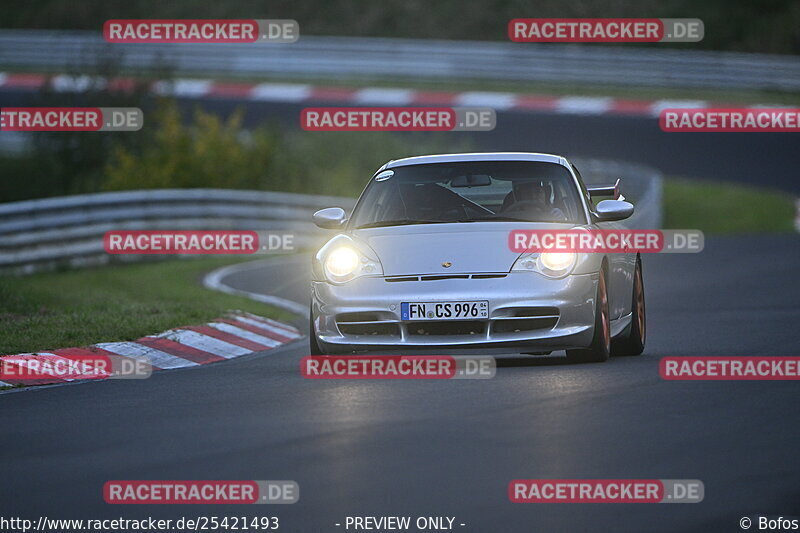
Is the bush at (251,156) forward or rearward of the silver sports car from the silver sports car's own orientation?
rearward

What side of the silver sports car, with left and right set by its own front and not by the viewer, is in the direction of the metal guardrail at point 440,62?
back

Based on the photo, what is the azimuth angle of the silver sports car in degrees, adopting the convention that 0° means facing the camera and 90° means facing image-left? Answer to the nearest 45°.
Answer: approximately 0°

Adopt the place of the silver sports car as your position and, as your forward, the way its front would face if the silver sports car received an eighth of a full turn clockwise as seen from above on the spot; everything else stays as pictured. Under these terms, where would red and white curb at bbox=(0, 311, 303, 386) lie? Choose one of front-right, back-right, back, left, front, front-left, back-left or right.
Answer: right

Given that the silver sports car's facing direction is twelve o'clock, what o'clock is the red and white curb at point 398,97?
The red and white curb is roughly at 6 o'clock from the silver sports car.
